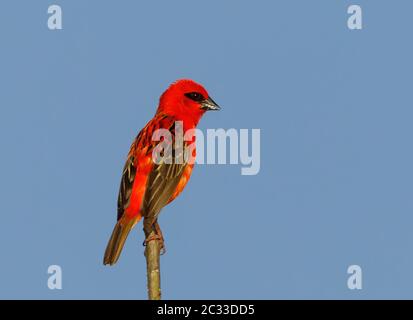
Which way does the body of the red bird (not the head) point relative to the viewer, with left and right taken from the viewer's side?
facing away from the viewer and to the right of the viewer
